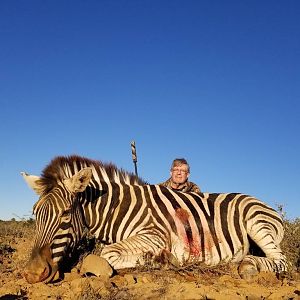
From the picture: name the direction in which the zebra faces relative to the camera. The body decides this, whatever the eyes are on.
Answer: to the viewer's left
